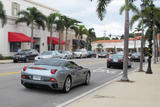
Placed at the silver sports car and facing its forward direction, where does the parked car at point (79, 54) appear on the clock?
The parked car is roughly at 11 o'clock from the silver sports car.

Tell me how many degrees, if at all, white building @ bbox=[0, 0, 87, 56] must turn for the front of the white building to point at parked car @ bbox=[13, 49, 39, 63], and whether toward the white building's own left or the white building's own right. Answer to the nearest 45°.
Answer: approximately 45° to the white building's own right

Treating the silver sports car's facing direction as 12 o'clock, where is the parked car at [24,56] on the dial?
The parked car is roughly at 10 o'clock from the silver sports car.

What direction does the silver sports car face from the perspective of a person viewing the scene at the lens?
facing away from the viewer and to the right of the viewer

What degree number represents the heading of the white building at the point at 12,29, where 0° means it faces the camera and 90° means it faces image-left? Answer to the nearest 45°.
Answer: approximately 315°
